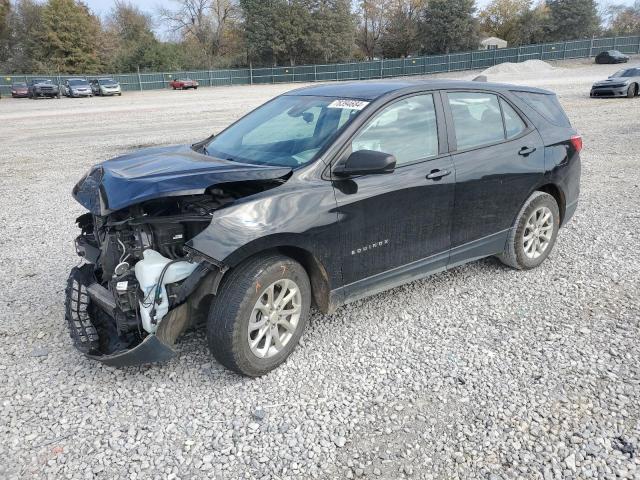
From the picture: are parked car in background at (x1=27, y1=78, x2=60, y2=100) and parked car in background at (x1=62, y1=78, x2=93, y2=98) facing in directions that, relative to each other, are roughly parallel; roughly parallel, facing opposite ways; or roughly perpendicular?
roughly parallel

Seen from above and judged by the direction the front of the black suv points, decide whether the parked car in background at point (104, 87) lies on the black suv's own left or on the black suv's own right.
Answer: on the black suv's own right

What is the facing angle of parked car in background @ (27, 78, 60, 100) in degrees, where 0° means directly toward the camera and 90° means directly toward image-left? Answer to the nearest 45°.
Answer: approximately 315°

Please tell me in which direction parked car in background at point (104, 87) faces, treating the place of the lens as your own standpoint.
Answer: facing the viewer and to the right of the viewer

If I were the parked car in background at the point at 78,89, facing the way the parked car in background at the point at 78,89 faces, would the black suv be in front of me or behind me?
in front

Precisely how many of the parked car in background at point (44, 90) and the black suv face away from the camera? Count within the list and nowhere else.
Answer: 0

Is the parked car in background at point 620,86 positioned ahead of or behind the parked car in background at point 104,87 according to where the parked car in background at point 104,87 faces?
ahead

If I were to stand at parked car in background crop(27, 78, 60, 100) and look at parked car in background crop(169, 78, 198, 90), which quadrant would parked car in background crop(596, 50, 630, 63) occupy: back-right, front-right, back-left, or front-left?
front-right

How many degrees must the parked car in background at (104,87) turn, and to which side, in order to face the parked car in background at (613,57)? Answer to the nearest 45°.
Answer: approximately 45° to its left

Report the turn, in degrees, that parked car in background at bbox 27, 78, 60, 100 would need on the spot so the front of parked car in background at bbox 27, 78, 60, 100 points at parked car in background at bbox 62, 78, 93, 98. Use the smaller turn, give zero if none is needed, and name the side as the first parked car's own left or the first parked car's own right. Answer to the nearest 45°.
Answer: approximately 45° to the first parked car's own left

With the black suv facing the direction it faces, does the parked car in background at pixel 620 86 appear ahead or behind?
behind

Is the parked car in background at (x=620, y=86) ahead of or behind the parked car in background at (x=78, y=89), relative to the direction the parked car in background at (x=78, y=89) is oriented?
ahead

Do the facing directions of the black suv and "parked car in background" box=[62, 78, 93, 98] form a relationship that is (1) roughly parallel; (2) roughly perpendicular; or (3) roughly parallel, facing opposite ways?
roughly perpendicular

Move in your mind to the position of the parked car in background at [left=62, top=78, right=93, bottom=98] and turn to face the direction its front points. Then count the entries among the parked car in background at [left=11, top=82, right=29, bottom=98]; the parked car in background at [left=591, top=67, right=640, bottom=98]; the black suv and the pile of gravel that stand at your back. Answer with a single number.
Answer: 1
